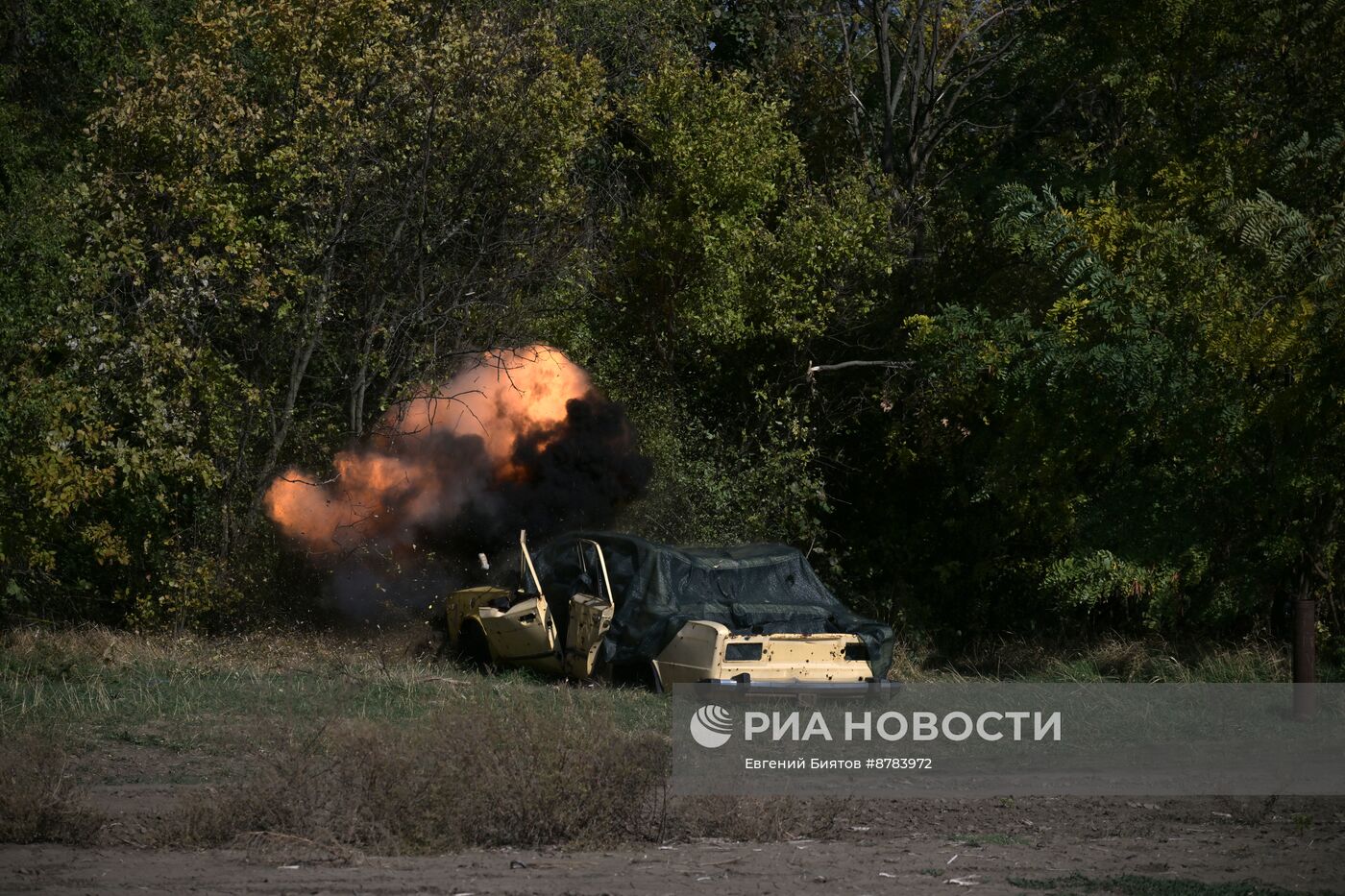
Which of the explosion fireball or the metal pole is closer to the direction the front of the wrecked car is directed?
the explosion fireball

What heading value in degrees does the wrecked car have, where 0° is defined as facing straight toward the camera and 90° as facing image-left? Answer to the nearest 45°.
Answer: approximately 135°

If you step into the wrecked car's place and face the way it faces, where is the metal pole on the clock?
The metal pole is roughly at 5 o'clock from the wrecked car.

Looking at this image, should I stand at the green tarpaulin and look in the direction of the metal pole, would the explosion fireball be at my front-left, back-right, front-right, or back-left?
back-left

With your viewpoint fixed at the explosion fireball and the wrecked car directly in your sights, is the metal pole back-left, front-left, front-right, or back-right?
front-left

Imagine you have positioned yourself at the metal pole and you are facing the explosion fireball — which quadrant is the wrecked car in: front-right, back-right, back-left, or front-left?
front-left

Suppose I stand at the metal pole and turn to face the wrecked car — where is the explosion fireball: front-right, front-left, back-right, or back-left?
front-right

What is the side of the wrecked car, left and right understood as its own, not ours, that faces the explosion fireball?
front
